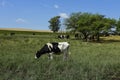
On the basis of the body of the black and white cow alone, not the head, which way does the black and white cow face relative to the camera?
to the viewer's left
